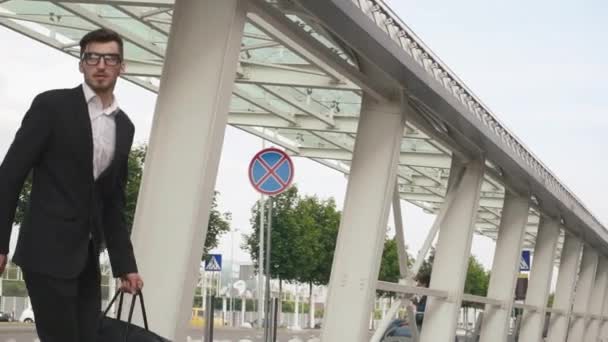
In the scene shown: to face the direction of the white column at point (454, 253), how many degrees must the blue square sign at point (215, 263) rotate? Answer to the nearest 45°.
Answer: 0° — it already faces it

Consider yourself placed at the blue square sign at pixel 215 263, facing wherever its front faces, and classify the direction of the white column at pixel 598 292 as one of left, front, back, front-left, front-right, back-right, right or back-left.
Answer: back-left

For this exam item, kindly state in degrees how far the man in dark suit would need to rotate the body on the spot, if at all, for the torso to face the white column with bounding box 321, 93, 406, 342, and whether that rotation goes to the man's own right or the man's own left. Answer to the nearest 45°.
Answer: approximately 135° to the man's own left

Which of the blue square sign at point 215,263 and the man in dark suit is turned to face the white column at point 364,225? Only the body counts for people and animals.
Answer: the blue square sign

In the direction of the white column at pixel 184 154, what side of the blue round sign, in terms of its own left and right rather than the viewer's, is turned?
front

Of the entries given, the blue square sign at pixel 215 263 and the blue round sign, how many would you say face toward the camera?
2

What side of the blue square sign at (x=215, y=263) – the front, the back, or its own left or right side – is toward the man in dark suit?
front

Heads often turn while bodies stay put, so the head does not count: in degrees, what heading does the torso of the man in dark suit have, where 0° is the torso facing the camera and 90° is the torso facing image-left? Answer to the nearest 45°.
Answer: approximately 315°

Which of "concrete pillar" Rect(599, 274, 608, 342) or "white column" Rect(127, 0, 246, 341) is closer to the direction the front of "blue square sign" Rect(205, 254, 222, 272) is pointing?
the white column

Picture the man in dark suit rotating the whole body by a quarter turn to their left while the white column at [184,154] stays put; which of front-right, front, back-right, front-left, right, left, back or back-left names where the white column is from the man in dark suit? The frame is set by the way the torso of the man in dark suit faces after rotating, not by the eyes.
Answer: front-left

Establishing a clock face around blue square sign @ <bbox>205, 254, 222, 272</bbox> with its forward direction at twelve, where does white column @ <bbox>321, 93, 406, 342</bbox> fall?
The white column is roughly at 12 o'clock from the blue square sign.
